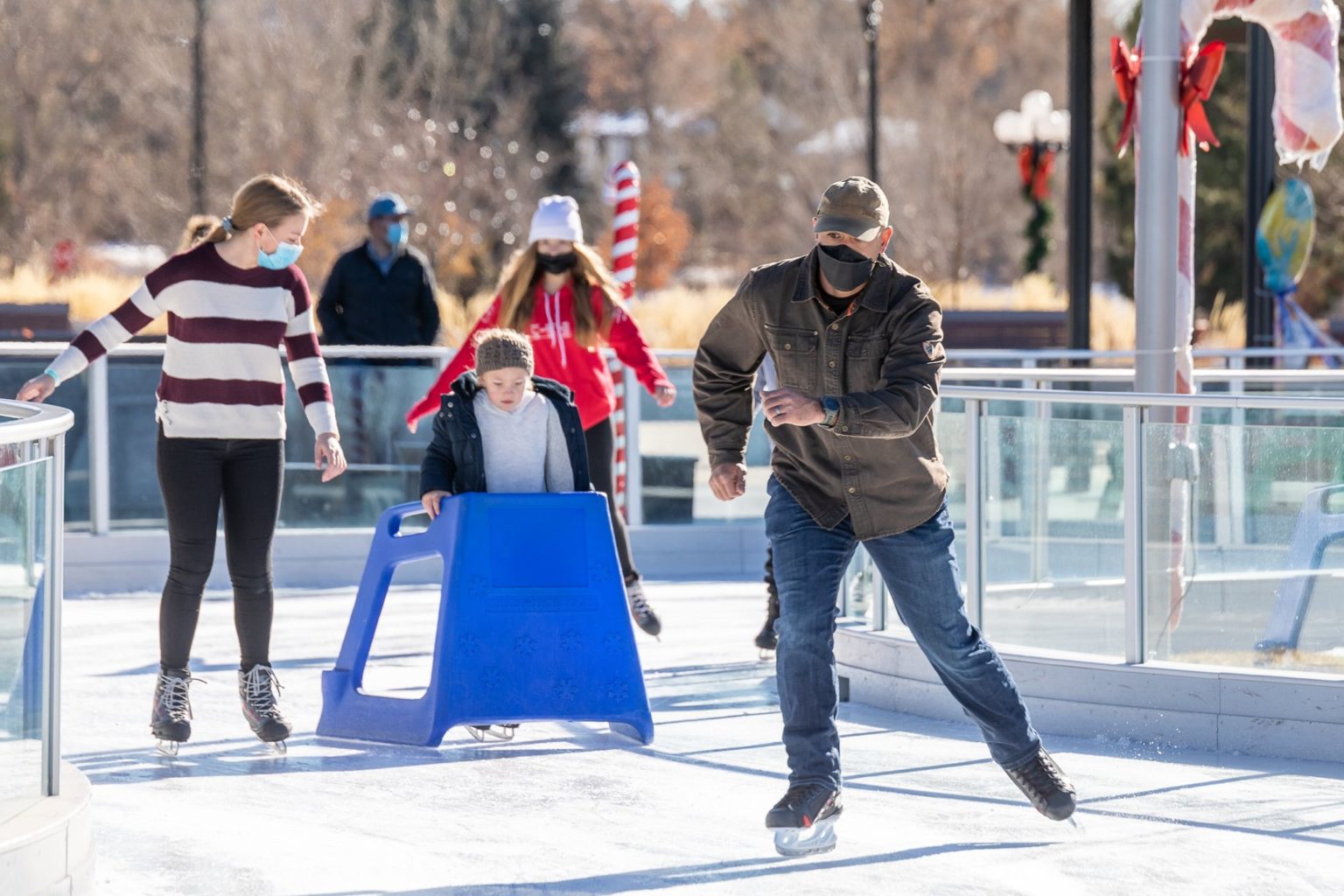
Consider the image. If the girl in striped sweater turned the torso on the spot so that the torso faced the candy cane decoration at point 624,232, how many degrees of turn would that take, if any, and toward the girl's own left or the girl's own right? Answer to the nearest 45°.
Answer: approximately 135° to the girl's own left

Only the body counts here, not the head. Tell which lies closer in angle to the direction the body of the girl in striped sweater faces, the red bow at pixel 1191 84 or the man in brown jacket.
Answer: the man in brown jacket

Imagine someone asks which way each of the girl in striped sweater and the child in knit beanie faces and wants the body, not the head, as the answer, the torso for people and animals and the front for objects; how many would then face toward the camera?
2

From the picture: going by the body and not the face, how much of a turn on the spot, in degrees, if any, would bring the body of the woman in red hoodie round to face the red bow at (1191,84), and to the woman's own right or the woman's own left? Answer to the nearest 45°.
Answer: approximately 90° to the woman's own left

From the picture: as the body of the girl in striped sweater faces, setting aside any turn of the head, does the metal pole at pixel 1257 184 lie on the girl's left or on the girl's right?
on the girl's left
